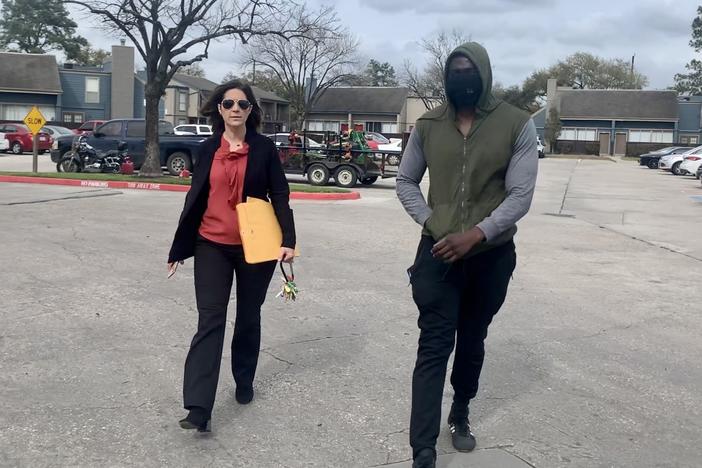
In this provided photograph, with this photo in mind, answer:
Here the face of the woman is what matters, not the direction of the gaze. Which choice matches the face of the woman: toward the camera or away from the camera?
toward the camera

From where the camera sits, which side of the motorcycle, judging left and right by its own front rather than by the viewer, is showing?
left

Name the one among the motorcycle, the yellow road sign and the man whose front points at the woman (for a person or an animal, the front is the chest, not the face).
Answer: the yellow road sign

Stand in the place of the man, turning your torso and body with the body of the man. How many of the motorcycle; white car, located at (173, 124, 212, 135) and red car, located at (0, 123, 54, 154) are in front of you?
0

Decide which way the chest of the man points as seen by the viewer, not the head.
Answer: toward the camera

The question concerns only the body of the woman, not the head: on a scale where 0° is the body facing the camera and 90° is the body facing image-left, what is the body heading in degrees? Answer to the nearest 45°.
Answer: approximately 0°

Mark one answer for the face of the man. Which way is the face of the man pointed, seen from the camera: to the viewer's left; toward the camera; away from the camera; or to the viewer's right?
toward the camera

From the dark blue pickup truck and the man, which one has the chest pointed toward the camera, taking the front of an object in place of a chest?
the man

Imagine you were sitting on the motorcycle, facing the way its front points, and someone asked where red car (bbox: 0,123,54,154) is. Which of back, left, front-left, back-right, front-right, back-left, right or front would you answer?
right

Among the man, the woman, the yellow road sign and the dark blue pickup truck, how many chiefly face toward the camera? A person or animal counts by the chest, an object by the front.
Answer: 3

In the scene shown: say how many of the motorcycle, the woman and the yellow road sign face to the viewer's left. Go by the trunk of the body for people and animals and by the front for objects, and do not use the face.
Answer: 1

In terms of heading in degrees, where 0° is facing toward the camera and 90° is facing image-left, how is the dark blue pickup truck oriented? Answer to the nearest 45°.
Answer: approximately 90°

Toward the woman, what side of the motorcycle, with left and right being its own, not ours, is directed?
left

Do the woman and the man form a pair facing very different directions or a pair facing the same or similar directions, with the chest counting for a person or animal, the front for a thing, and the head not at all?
same or similar directions

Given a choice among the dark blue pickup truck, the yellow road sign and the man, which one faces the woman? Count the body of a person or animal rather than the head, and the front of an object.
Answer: the yellow road sign

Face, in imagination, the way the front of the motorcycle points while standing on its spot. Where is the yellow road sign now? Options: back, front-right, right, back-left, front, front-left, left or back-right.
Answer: front-left

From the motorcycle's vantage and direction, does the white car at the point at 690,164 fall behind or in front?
behind

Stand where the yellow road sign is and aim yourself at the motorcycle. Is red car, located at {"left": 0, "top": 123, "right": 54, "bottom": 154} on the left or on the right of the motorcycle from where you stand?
left
